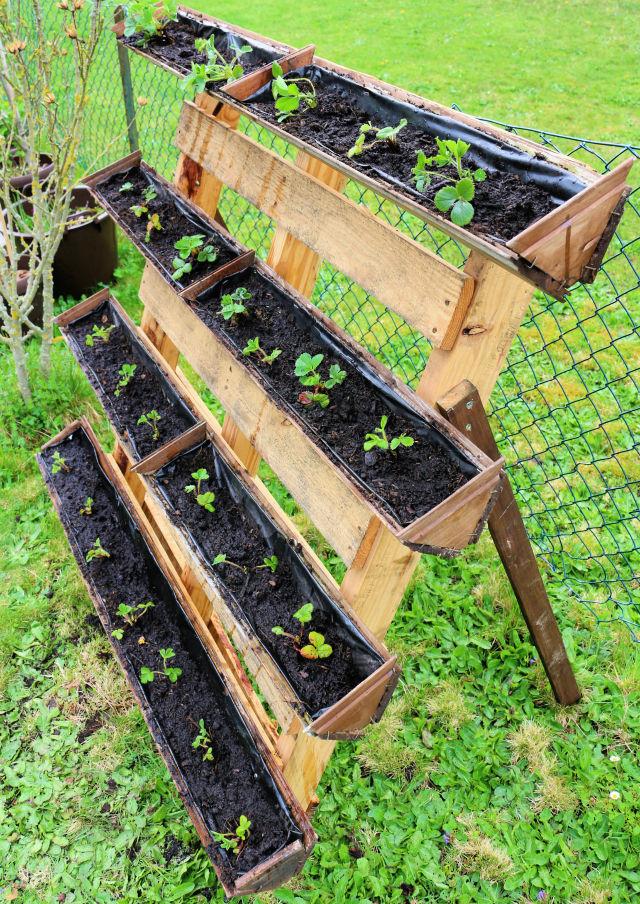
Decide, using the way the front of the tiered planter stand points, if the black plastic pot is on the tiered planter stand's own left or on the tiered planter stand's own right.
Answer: on the tiered planter stand's own right

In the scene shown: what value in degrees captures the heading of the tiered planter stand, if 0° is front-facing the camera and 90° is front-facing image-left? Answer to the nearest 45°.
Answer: approximately 45°
